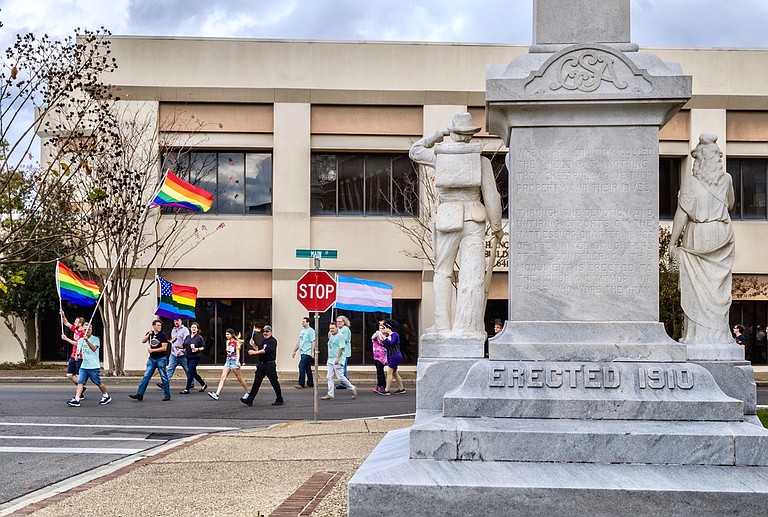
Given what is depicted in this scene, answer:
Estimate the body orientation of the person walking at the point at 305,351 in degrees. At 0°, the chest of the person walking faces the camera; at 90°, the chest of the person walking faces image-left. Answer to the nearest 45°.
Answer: approximately 45°

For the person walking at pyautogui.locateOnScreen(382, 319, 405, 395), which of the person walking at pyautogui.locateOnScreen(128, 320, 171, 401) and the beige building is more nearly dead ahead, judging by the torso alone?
the person walking

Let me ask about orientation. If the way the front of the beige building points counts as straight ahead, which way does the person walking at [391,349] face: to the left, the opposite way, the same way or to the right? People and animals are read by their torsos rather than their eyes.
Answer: to the right

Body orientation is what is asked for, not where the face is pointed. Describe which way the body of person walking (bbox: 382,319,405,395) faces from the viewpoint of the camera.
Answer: to the viewer's left

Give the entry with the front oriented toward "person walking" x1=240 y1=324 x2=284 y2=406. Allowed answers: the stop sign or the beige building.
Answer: the beige building

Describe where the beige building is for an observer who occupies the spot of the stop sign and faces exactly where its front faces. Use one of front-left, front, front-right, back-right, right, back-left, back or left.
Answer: back

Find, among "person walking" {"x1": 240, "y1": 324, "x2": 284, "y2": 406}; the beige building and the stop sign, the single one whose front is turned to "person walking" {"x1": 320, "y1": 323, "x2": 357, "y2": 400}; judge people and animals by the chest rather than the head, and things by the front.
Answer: the beige building

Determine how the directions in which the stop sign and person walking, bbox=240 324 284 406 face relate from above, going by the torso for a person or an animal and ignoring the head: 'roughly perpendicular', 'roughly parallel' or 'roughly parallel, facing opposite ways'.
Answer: roughly perpendicular

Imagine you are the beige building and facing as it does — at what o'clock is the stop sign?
The stop sign is roughly at 12 o'clock from the beige building.

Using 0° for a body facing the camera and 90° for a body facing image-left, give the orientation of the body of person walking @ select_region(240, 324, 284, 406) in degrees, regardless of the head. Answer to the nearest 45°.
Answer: approximately 90°

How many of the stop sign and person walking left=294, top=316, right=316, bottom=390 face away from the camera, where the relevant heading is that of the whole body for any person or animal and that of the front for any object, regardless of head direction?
0
